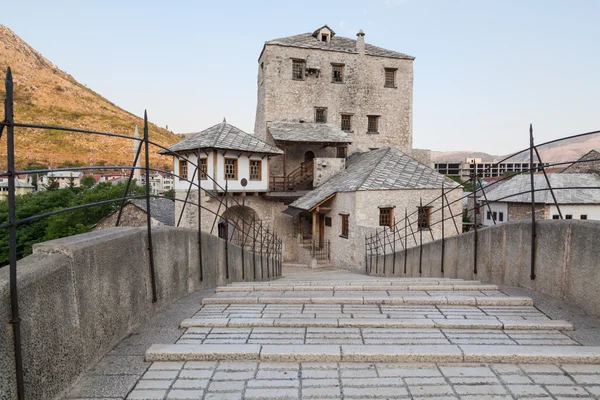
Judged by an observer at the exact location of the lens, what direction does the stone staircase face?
facing the viewer

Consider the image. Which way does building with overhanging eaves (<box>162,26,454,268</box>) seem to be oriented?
toward the camera

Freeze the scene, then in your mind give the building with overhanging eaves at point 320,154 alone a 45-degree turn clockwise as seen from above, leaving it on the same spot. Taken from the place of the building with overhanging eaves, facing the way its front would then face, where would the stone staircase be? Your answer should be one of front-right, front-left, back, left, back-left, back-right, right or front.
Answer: front-left
